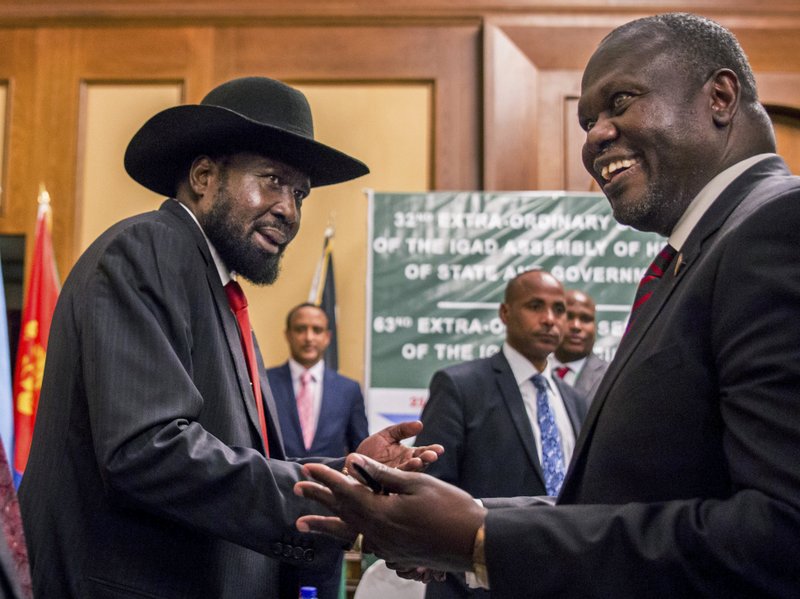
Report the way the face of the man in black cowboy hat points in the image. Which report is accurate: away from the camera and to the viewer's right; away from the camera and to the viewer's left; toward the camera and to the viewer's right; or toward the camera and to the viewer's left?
toward the camera and to the viewer's right

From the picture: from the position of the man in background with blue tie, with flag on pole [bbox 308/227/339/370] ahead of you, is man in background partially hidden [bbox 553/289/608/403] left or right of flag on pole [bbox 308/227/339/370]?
right

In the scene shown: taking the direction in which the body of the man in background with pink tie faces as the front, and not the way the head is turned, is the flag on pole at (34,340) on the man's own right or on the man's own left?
on the man's own right

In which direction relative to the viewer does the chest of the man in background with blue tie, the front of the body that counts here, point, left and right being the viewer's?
facing the viewer and to the right of the viewer

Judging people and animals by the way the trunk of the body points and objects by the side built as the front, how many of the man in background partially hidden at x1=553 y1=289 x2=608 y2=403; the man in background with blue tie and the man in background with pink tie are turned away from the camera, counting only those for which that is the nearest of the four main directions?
0

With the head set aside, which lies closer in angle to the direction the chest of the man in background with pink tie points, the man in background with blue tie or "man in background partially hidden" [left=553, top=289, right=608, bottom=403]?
the man in background with blue tie

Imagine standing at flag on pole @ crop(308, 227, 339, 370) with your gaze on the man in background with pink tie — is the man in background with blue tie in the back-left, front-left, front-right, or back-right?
front-left

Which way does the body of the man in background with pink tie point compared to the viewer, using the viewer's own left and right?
facing the viewer

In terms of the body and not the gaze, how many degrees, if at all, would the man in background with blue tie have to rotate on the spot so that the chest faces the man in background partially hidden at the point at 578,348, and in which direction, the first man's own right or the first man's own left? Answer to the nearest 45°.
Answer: approximately 135° to the first man's own left

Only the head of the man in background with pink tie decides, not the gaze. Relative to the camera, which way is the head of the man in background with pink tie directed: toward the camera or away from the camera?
toward the camera

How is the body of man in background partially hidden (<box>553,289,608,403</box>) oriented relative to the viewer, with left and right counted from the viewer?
facing the viewer and to the left of the viewer
